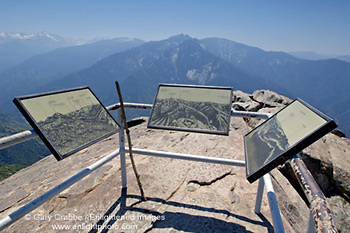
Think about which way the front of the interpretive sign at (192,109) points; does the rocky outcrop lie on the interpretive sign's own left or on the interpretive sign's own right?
on the interpretive sign's own left

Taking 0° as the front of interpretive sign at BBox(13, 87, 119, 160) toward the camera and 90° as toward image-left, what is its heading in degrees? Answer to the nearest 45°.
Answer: approximately 315°

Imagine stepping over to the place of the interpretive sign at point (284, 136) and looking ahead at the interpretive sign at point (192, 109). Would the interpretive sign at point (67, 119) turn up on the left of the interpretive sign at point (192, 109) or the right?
left

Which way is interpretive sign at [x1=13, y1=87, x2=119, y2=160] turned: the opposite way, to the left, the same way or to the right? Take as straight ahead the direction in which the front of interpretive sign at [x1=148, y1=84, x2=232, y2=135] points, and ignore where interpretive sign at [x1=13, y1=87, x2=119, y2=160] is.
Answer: to the left

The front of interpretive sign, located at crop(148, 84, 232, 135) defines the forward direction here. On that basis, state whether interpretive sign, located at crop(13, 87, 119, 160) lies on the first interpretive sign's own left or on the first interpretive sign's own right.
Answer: on the first interpretive sign's own right

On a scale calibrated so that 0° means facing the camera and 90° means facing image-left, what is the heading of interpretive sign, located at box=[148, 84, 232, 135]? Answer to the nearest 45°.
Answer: approximately 0°

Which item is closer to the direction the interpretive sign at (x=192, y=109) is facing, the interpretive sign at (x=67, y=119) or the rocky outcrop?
the interpretive sign
